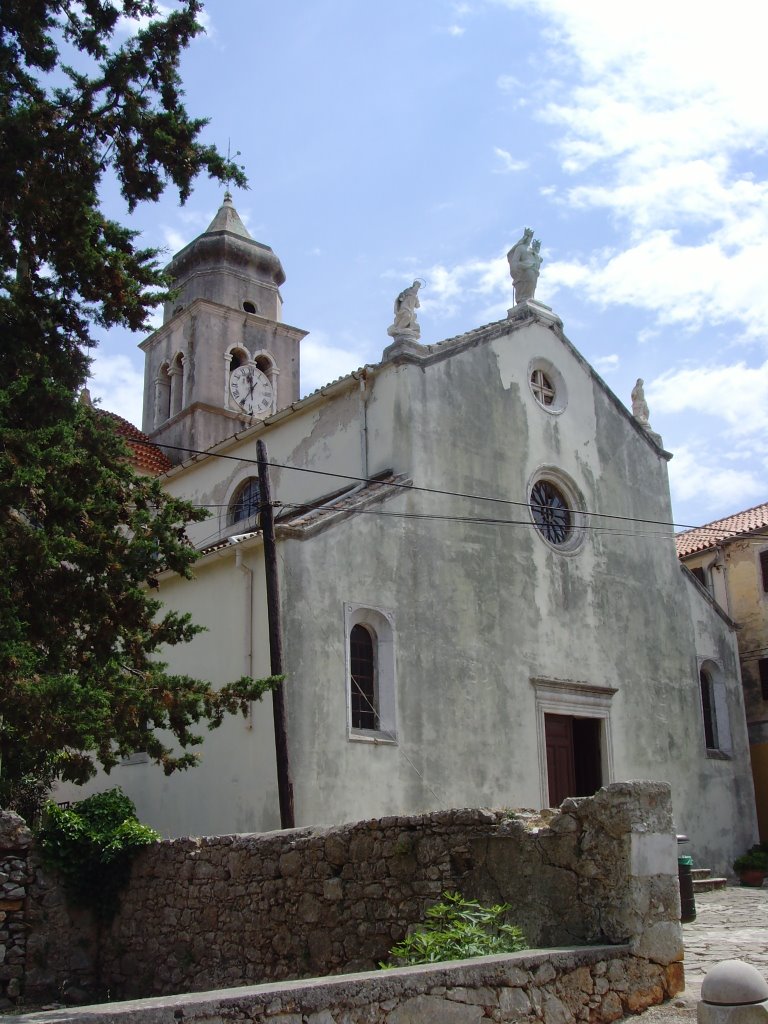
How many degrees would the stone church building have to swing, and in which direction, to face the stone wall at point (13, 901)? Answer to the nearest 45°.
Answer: approximately 90° to its right

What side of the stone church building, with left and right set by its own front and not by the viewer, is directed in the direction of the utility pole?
right

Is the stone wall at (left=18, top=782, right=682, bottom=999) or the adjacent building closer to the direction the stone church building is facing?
the stone wall

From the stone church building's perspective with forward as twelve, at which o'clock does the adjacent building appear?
The adjacent building is roughly at 9 o'clock from the stone church building.

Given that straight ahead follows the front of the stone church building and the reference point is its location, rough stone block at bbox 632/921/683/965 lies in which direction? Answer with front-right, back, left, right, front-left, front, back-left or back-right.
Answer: front-right

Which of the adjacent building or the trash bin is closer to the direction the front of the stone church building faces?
the trash bin

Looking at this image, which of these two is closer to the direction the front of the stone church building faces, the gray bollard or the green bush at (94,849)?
the gray bollard

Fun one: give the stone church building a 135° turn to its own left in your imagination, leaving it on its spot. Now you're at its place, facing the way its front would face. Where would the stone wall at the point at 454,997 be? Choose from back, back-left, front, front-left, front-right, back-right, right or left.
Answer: back

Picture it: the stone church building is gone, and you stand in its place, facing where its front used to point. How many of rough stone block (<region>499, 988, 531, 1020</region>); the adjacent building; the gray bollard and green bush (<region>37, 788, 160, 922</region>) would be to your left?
1

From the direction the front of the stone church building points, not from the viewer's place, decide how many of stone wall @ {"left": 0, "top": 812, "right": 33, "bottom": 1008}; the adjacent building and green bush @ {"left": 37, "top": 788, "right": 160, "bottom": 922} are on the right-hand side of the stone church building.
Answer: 2
